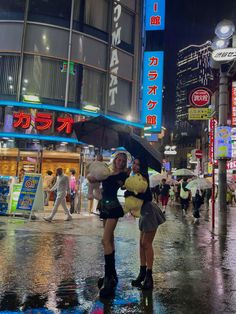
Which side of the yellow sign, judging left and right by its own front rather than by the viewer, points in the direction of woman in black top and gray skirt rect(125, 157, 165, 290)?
front

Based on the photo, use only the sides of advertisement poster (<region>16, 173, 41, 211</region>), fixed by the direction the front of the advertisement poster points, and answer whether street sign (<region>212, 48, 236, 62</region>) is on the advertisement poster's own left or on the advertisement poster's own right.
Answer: on the advertisement poster's own left

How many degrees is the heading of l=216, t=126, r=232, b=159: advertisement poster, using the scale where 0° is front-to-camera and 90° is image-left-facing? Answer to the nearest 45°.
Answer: approximately 0°

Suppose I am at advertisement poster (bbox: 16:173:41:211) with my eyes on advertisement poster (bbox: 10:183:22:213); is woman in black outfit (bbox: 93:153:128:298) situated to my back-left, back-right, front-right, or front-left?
back-left

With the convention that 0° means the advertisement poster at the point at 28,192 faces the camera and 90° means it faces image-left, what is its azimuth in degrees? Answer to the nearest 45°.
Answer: approximately 0°
